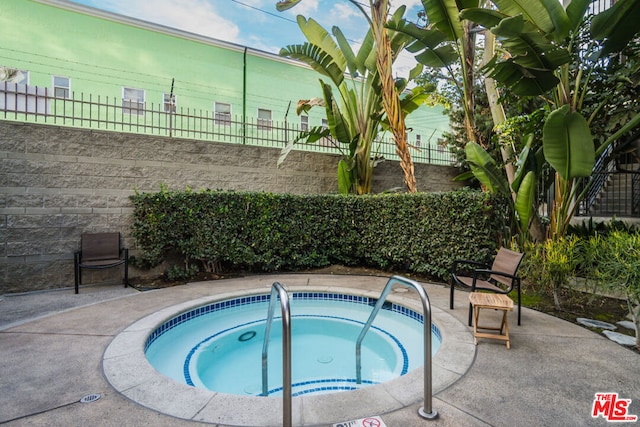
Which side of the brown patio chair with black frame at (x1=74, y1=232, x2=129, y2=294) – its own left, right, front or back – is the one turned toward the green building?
back

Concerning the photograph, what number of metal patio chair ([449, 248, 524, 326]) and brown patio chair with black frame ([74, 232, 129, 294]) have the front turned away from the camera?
0

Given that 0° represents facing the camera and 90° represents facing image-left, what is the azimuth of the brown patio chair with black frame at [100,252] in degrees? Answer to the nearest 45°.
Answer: approximately 0°

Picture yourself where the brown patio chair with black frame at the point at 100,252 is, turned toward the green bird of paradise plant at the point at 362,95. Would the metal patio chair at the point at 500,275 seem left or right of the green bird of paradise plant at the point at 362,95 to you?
right

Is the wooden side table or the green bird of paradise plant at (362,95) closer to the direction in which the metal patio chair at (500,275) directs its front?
the wooden side table

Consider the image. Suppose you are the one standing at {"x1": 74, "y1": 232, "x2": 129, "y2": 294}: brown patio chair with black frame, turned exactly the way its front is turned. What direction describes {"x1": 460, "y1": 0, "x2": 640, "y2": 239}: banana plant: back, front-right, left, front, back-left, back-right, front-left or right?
front-left

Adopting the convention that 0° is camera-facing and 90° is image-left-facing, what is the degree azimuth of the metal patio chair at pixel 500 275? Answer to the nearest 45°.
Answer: approximately 45°

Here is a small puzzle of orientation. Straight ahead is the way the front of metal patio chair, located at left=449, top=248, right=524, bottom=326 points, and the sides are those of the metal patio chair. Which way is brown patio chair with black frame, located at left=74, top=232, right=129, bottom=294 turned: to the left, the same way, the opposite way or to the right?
to the left

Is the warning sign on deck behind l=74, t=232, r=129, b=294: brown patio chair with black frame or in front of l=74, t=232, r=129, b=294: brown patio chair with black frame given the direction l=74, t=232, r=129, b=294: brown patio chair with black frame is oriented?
in front

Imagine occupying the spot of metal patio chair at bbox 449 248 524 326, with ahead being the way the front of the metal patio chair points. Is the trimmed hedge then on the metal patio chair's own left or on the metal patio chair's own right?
on the metal patio chair's own right

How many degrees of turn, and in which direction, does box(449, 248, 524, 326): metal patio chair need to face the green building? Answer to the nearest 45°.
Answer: approximately 45° to its right

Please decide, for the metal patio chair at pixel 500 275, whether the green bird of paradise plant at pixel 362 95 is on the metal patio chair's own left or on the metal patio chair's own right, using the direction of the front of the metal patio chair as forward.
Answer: on the metal patio chair's own right
